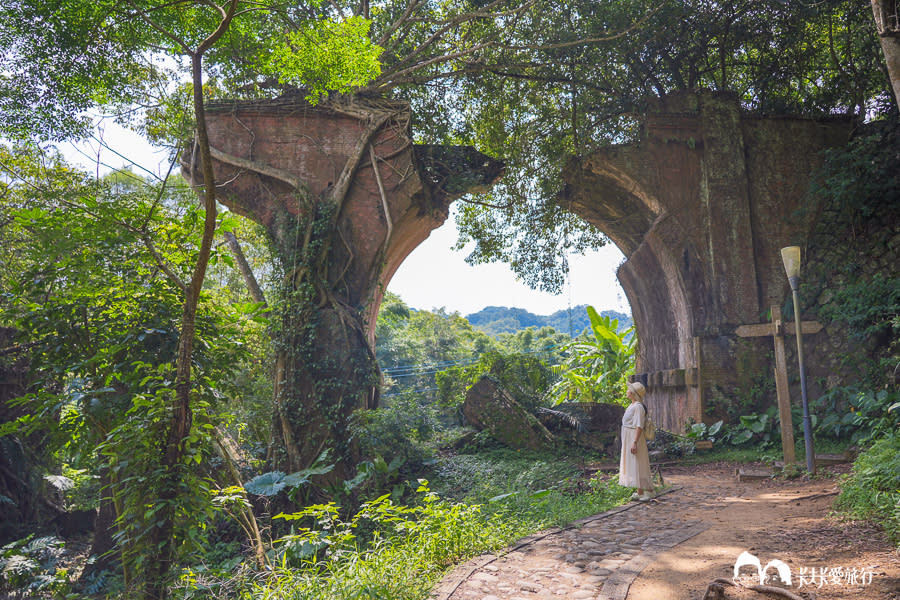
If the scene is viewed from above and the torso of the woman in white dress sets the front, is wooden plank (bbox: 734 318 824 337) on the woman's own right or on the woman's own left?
on the woman's own right

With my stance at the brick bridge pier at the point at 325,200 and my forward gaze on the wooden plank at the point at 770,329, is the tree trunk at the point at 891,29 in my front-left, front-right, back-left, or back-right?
front-right

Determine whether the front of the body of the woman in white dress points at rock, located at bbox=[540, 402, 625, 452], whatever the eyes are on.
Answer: no

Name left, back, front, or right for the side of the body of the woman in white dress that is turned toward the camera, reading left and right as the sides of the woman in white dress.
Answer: left

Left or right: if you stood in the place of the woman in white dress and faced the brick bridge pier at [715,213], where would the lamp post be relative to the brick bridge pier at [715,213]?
right
